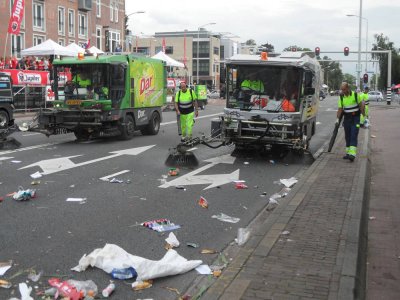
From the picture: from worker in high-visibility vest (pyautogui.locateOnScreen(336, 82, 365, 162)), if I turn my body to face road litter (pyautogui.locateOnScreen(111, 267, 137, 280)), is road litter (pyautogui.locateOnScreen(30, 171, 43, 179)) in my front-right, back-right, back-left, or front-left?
front-right

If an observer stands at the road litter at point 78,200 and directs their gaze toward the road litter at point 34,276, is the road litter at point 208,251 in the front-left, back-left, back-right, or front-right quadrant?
front-left

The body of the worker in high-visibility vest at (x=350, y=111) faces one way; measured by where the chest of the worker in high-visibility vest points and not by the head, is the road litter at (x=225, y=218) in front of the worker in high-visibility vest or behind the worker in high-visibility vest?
in front

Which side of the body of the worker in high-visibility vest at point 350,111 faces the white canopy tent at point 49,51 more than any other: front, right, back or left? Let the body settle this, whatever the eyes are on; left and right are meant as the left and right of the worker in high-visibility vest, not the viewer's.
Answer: right

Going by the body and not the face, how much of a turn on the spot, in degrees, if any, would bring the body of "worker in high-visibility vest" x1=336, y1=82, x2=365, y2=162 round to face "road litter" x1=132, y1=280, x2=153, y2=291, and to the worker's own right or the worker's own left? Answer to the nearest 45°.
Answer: approximately 45° to the worker's own left

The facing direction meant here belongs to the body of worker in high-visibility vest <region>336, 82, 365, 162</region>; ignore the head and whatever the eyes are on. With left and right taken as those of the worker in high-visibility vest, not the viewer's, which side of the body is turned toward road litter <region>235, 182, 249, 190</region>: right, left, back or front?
front

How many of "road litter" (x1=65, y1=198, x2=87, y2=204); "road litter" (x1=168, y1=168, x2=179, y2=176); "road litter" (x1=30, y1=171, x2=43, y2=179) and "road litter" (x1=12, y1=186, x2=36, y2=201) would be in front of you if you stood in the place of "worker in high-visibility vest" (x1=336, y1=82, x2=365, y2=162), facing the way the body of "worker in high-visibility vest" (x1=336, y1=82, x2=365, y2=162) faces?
4

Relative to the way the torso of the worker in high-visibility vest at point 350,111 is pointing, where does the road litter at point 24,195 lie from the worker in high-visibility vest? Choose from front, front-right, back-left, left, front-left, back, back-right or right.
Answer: front

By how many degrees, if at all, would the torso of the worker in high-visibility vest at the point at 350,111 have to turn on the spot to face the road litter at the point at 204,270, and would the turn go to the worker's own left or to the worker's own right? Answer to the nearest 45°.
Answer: approximately 45° to the worker's own left

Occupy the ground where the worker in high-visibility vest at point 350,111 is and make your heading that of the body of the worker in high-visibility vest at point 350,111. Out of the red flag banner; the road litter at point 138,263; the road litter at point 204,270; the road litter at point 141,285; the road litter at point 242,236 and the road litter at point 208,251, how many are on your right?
1

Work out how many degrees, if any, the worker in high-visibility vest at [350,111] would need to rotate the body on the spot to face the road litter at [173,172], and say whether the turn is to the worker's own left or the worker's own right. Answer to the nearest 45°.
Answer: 0° — they already face it

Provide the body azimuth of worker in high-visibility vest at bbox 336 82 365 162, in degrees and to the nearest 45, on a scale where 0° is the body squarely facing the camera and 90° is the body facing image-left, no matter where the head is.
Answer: approximately 45°

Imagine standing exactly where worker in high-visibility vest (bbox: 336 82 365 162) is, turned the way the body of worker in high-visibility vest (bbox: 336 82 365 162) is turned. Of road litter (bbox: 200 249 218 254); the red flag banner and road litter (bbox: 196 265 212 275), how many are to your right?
1

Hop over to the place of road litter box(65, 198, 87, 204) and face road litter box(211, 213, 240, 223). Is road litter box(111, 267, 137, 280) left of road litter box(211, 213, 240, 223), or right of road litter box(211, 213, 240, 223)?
right

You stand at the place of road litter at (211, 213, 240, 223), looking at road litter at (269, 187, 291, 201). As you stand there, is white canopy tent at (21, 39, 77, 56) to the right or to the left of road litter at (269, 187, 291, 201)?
left

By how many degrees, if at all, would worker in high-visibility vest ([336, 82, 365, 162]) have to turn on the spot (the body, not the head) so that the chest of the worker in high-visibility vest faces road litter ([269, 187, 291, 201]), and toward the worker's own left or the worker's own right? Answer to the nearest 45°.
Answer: approximately 45° to the worker's own left

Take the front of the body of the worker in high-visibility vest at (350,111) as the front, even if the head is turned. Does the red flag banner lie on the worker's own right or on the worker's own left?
on the worker's own right

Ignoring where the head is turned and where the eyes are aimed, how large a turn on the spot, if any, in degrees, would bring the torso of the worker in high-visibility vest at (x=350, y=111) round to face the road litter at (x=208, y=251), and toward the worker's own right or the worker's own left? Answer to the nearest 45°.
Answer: approximately 45° to the worker's own left

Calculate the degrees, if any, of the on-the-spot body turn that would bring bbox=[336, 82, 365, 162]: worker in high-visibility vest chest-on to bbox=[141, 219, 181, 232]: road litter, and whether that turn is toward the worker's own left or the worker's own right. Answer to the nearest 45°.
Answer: approximately 45° to the worker's own left
